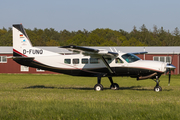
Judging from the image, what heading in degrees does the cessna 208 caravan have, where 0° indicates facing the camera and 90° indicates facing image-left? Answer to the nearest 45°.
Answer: approximately 270°
